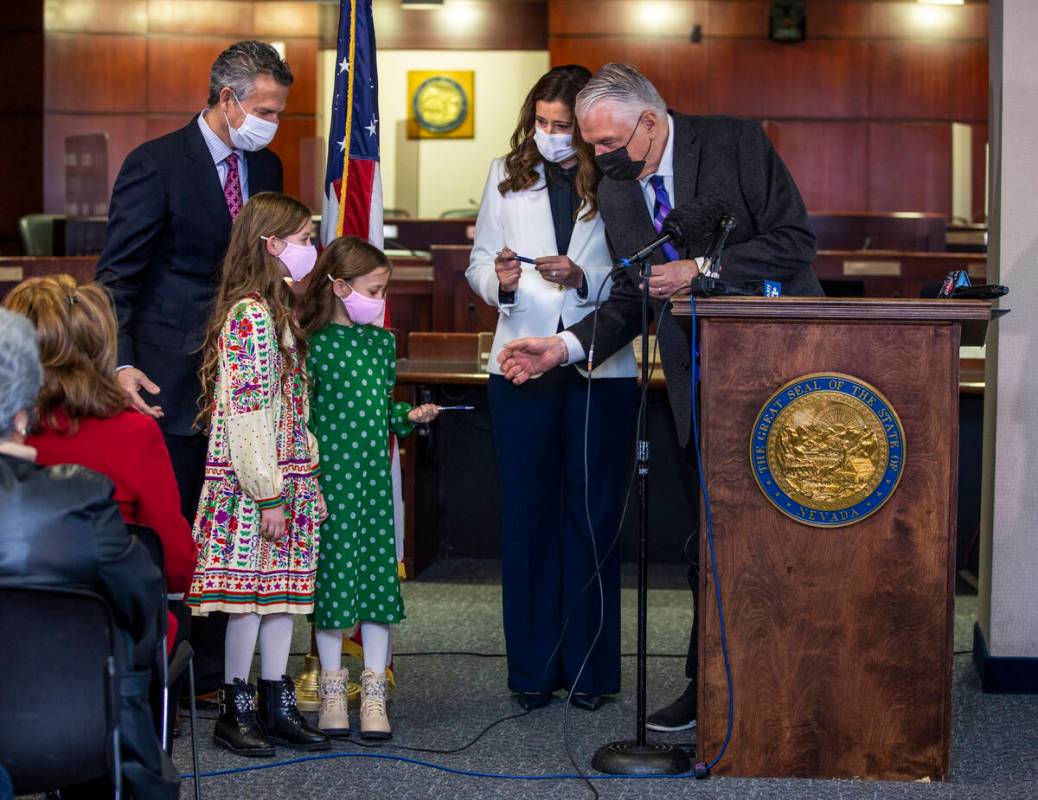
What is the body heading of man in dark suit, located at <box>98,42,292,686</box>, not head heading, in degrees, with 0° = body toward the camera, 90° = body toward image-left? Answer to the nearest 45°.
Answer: approximately 315°

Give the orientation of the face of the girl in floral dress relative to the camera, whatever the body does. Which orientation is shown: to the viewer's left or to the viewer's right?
to the viewer's right

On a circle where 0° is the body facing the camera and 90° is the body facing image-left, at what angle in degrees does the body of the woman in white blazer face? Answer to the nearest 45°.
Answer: approximately 0°

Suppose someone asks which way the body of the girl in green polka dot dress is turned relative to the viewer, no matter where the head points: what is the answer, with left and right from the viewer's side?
facing the viewer and to the right of the viewer

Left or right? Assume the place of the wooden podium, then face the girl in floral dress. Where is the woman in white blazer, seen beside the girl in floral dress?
right

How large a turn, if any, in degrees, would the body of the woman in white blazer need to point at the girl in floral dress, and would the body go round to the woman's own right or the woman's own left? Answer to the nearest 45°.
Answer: approximately 45° to the woman's own right
